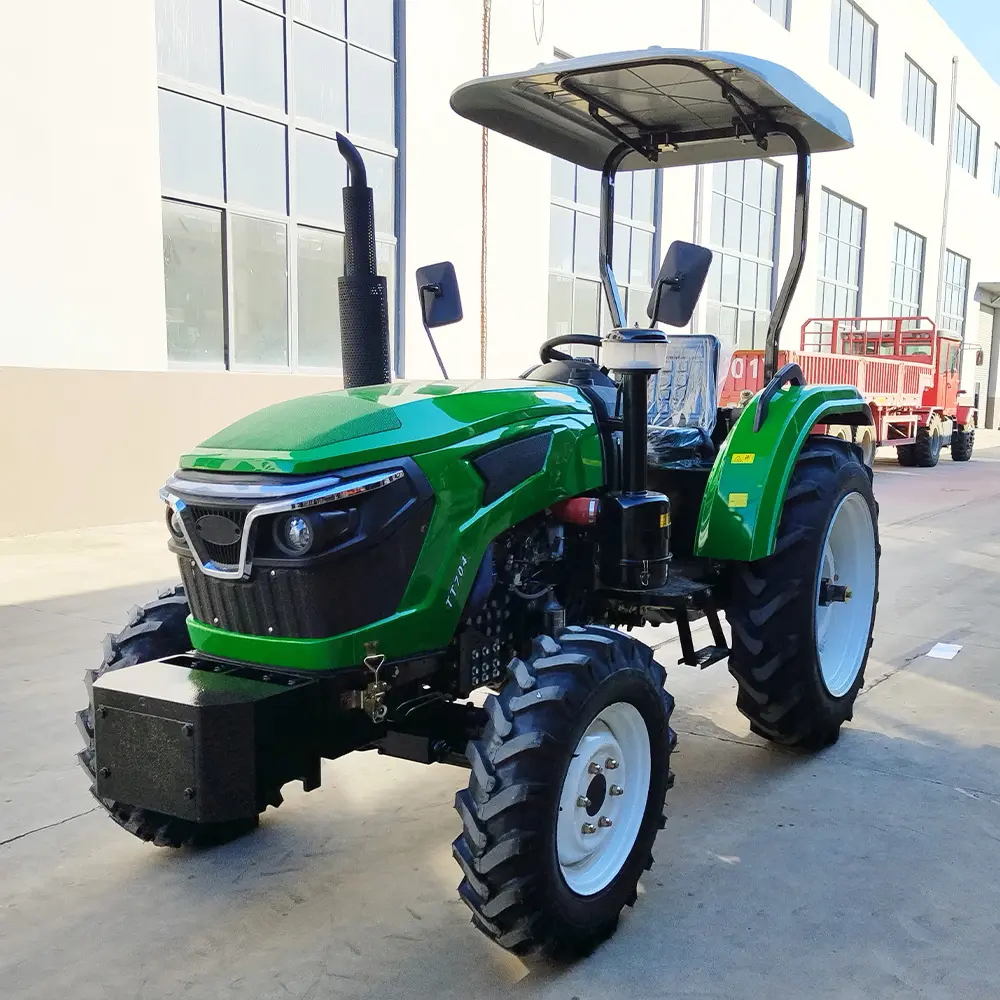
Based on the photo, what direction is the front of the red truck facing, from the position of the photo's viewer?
facing away from the viewer and to the right of the viewer

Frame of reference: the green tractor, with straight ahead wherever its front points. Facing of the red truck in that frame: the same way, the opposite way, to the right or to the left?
the opposite way

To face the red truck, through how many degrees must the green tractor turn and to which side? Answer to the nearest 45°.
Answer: approximately 180°

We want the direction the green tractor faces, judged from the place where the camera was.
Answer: facing the viewer and to the left of the viewer

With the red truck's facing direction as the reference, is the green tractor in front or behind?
behind
